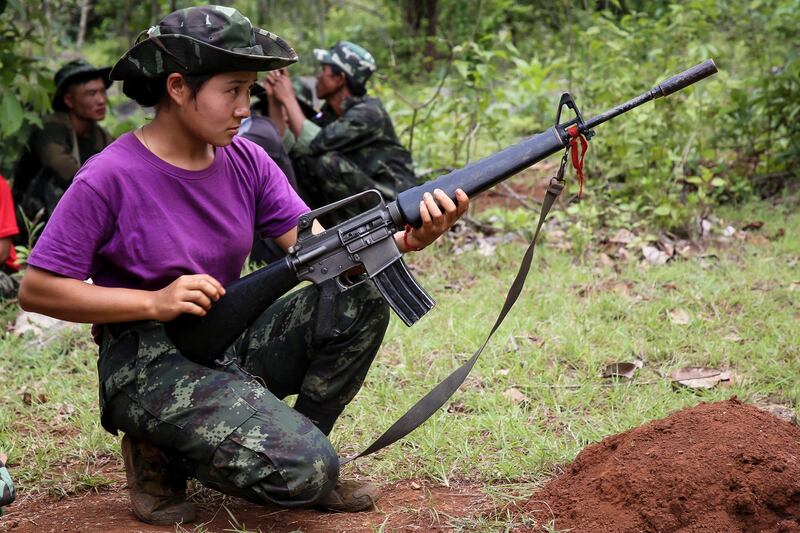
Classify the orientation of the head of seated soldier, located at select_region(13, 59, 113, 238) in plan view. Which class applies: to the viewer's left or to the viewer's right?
to the viewer's right

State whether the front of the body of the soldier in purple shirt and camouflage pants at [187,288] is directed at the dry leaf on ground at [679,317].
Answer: no

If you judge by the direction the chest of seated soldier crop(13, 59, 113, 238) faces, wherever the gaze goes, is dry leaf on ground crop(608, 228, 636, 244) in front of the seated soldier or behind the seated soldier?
in front

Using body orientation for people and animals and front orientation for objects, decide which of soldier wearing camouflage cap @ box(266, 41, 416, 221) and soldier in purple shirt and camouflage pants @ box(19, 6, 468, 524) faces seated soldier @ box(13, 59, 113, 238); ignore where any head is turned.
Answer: the soldier wearing camouflage cap

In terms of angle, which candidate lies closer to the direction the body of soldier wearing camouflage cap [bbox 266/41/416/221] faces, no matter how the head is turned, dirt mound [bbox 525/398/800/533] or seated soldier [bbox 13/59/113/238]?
the seated soldier

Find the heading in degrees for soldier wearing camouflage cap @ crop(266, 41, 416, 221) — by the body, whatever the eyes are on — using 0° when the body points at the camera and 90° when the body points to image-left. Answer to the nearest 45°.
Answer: approximately 90°

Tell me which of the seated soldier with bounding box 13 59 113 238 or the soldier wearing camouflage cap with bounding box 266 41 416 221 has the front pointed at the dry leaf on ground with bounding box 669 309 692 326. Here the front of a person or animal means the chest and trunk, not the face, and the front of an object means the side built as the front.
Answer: the seated soldier

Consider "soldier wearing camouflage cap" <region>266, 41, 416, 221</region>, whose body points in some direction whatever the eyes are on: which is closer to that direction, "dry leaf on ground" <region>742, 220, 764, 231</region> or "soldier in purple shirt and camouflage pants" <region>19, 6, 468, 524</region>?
the soldier in purple shirt and camouflage pants

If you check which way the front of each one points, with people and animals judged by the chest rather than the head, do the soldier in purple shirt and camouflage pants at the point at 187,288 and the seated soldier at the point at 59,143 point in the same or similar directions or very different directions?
same or similar directions

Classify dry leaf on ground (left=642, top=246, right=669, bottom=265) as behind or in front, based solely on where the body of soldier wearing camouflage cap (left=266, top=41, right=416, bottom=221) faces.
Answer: behind

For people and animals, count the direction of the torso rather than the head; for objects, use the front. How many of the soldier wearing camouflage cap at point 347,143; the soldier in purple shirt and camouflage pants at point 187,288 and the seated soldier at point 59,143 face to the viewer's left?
1

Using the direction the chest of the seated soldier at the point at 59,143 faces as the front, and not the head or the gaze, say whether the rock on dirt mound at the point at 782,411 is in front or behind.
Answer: in front

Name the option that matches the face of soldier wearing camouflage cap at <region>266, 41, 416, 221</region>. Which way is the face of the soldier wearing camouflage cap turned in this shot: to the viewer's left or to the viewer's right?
to the viewer's left

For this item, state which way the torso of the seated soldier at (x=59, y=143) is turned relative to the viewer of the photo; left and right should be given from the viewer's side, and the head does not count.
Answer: facing the viewer and to the right of the viewer

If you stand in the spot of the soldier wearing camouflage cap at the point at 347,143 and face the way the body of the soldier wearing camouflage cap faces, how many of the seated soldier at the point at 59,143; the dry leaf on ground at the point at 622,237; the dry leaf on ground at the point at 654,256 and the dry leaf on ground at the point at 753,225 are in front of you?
1

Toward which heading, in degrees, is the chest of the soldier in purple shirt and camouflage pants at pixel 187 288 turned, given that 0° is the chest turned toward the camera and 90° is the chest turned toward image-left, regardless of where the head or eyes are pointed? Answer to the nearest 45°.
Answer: approximately 315°

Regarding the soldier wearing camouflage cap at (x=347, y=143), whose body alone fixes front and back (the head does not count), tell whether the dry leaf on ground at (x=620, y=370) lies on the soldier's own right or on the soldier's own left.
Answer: on the soldier's own left

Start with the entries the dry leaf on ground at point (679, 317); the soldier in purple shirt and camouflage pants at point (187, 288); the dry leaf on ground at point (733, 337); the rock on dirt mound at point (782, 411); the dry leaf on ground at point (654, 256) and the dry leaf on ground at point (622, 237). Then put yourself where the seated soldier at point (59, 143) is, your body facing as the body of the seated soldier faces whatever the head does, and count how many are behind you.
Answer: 0

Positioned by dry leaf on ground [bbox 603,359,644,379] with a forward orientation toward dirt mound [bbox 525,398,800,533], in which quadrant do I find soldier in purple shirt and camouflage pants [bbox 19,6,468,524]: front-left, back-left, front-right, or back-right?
front-right
